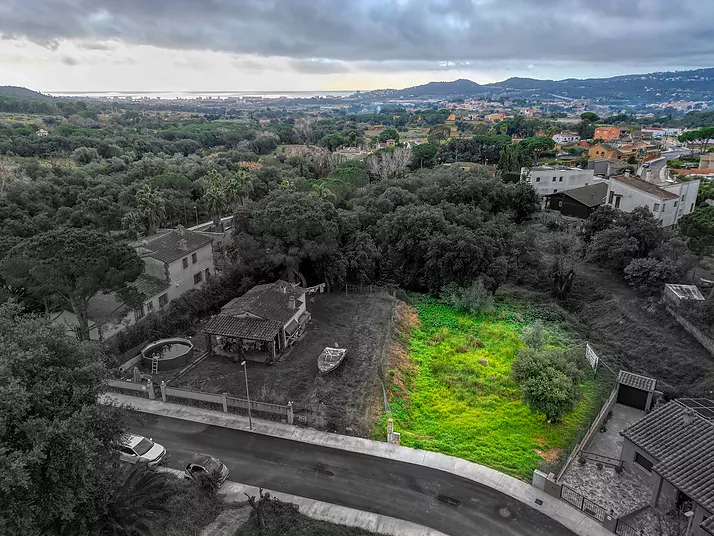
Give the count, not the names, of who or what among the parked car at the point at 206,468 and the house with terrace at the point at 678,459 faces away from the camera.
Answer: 0

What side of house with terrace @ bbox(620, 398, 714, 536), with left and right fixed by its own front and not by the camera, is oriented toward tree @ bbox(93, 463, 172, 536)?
front

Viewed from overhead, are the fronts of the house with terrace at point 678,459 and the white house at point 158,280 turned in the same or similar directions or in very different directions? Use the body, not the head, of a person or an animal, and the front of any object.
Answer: very different directions

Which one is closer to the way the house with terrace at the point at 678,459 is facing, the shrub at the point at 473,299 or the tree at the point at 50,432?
the tree

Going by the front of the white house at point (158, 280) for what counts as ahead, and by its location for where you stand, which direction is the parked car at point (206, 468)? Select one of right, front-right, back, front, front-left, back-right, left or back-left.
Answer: front-right

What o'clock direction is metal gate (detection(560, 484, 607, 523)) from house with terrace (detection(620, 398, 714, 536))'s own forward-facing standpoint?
The metal gate is roughly at 12 o'clock from the house with terrace.

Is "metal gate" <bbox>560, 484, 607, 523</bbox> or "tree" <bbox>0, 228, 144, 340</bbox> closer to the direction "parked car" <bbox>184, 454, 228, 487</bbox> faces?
the metal gate

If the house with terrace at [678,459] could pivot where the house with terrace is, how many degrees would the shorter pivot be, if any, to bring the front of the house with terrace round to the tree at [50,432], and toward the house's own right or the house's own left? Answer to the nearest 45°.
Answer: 0° — it already faces it

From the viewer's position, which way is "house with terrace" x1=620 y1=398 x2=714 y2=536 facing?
facing the viewer and to the left of the viewer

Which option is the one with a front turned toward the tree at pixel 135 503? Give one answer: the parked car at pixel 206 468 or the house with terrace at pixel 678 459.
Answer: the house with terrace

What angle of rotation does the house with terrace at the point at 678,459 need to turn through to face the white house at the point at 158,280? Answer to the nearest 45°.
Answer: approximately 45° to its right

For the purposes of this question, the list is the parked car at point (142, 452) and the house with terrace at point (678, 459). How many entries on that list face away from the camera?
0

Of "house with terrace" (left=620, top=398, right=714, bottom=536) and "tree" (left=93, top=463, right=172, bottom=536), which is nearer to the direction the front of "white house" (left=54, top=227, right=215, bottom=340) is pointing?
the house with terrace

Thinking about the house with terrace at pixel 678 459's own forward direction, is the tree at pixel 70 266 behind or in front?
in front

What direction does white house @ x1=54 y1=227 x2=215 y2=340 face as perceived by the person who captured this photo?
facing the viewer and to the right of the viewer

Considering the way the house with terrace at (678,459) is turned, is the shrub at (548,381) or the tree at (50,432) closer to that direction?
the tree
